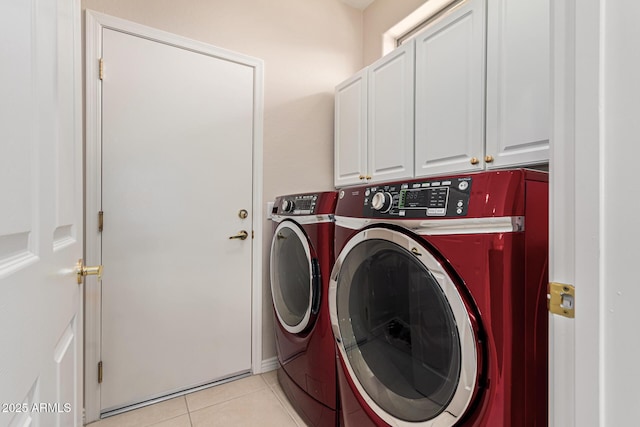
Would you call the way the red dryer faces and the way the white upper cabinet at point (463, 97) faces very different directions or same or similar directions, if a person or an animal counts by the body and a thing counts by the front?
same or similar directions

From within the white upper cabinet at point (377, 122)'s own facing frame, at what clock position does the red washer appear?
The red washer is roughly at 10 o'clock from the white upper cabinet.

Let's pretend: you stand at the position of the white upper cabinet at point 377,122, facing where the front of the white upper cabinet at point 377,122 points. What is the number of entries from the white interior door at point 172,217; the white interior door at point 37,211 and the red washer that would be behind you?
0

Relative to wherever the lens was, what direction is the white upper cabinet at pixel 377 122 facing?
facing the viewer and to the left of the viewer

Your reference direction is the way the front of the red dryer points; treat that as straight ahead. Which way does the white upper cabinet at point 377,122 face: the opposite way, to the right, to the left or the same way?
the same way

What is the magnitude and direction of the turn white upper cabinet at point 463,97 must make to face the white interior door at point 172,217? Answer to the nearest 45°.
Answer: approximately 45° to its right

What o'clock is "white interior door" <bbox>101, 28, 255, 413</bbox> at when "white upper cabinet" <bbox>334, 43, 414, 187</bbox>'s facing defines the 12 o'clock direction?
The white interior door is roughly at 1 o'clock from the white upper cabinet.
